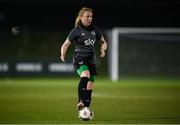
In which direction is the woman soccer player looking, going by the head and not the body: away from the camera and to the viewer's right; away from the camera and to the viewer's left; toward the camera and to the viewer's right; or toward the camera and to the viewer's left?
toward the camera and to the viewer's right

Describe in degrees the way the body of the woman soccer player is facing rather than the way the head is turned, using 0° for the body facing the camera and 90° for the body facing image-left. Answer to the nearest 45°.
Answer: approximately 315°
